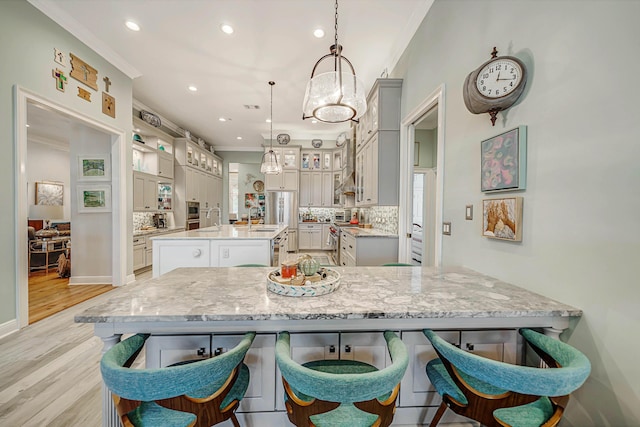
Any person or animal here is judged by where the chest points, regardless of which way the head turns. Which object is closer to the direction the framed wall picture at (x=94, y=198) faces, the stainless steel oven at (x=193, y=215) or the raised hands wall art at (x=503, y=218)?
the raised hands wall art

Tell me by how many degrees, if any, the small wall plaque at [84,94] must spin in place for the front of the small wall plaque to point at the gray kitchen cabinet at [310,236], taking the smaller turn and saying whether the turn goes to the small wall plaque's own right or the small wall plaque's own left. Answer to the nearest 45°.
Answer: approximately 45° to the small wall plaque's own left

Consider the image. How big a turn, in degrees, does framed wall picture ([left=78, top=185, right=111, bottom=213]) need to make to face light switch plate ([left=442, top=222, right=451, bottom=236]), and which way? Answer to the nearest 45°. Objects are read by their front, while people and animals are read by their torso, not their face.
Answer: approximately 45° to its left

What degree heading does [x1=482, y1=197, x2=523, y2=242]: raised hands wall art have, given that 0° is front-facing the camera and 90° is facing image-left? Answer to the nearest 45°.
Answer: approximately 45°

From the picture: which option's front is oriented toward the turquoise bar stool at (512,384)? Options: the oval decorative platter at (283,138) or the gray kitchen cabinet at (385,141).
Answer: the oval decorative platter

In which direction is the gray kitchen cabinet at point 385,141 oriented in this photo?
to the viewer's left

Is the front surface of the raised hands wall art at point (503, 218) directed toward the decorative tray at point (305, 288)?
yes

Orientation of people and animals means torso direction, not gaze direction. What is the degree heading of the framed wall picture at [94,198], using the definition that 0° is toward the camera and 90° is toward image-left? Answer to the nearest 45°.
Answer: approximately 0°

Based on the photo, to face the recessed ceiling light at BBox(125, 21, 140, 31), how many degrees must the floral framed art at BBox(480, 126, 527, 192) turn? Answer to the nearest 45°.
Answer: approximately 45° to its right
